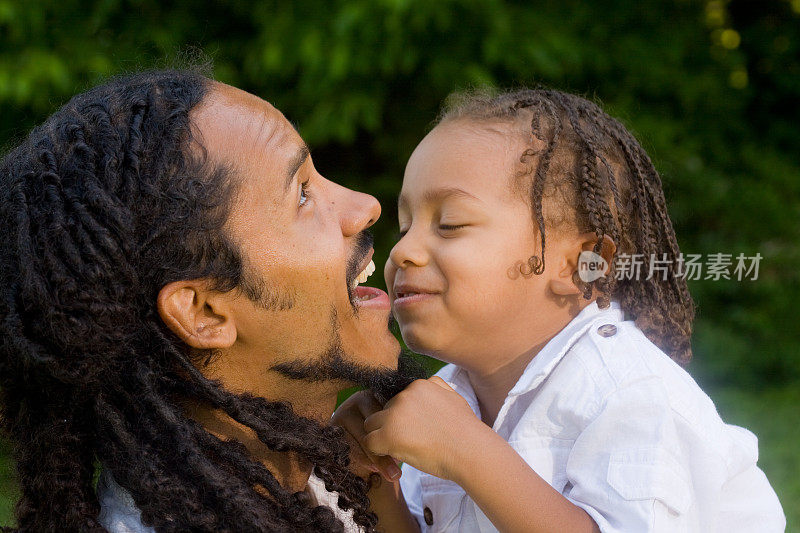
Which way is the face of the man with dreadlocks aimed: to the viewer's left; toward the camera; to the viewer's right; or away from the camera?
to the viewer's right

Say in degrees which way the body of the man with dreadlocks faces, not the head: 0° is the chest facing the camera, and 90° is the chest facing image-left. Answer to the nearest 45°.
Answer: approximately 270°
